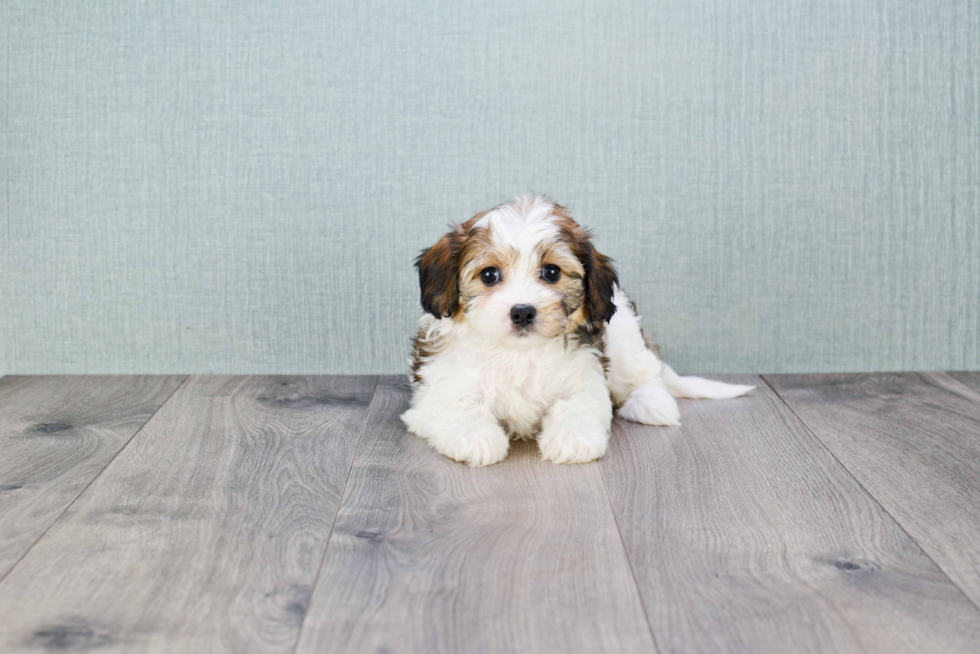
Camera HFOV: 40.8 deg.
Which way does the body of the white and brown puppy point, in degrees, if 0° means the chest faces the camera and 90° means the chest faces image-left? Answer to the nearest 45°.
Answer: approximately 0°
